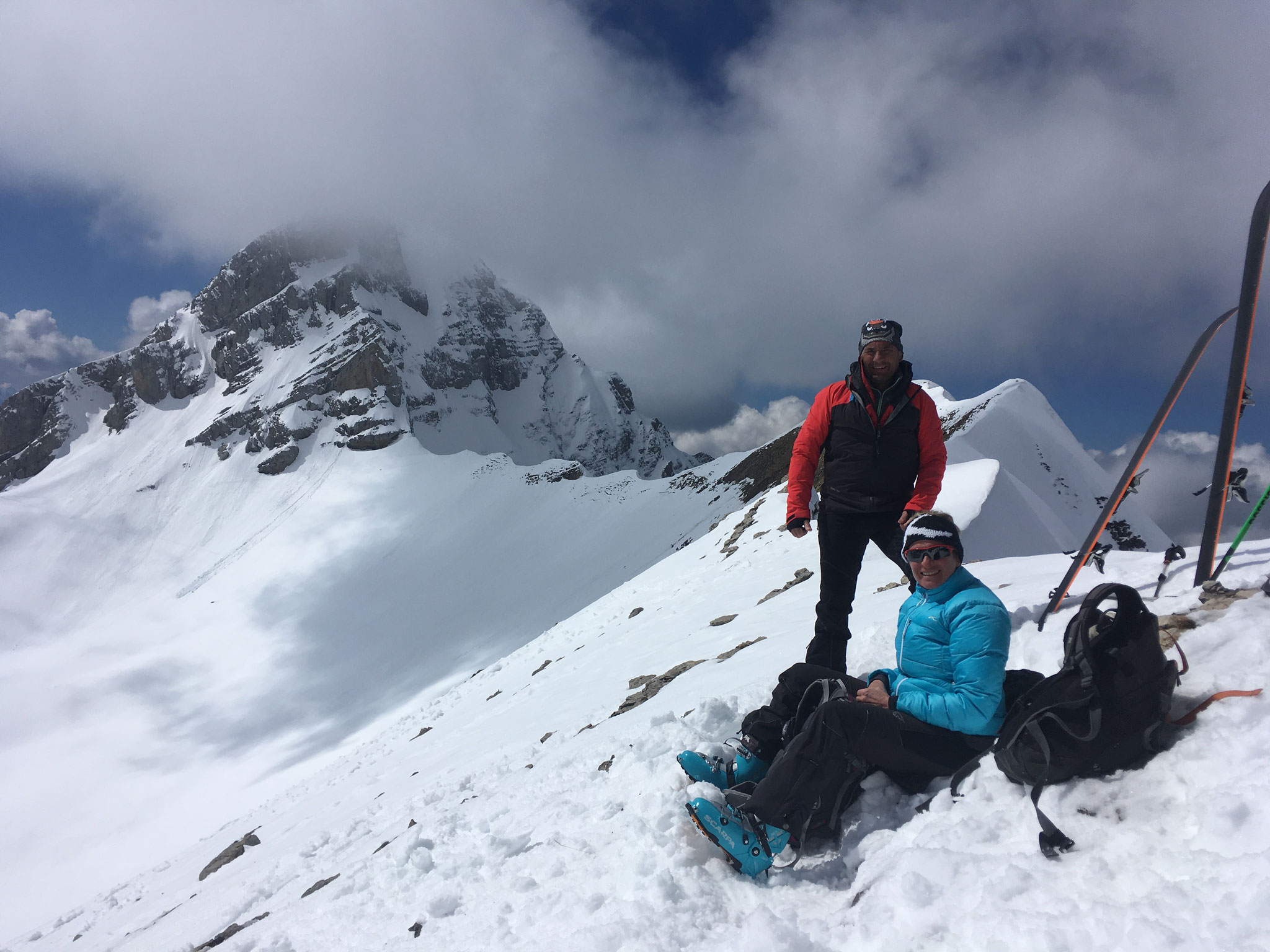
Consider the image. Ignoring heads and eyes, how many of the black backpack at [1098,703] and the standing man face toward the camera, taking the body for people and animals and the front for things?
1

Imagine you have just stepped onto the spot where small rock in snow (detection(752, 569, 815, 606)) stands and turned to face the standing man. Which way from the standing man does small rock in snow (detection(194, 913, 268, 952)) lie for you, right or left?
right

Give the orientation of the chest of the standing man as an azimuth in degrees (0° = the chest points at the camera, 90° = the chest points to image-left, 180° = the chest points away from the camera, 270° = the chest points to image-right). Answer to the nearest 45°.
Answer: approximately 0°
